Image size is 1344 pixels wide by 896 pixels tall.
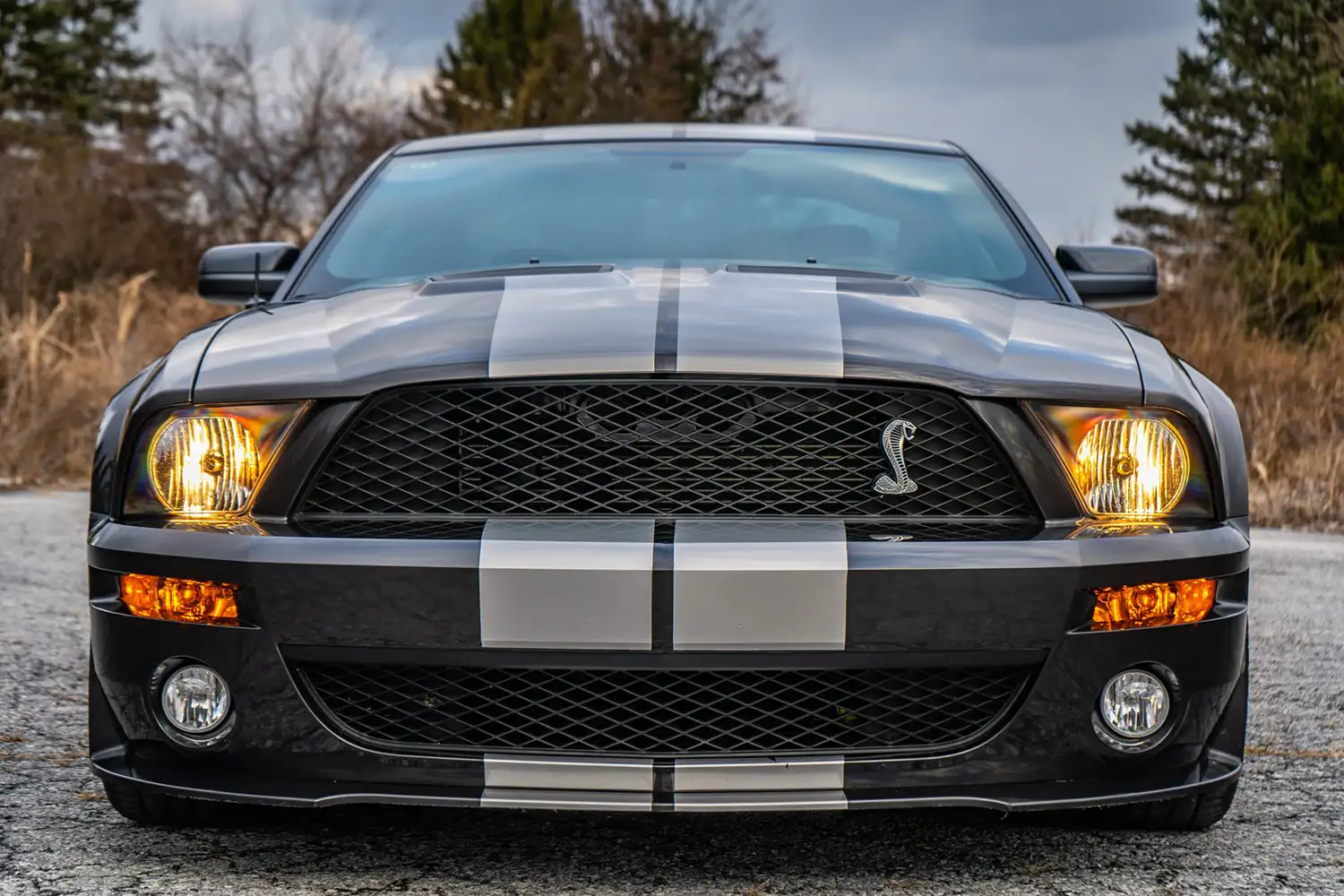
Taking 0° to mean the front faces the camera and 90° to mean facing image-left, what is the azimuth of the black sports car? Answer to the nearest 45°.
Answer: approximately 0°

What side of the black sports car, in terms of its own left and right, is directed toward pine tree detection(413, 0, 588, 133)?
back
